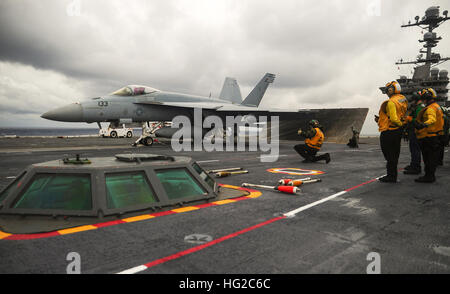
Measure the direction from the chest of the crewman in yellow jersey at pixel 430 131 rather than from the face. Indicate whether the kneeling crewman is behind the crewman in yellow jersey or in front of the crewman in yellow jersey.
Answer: in front

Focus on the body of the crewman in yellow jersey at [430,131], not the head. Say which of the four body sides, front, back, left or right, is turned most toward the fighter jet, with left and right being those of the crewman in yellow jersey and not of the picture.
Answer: front

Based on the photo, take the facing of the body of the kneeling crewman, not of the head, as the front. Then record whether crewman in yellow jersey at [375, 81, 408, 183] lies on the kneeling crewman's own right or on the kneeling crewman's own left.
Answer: on the kneeling crewman's own left

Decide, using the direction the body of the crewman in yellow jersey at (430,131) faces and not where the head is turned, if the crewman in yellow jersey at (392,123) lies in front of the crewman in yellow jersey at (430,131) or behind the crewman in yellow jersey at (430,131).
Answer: in front

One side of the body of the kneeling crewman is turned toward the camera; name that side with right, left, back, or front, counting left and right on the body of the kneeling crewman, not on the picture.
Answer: left

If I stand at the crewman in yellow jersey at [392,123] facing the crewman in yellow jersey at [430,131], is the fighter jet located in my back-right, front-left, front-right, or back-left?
back-left

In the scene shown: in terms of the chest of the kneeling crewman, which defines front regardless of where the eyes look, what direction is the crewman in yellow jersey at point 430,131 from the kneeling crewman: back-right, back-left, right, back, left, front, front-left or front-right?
back-left

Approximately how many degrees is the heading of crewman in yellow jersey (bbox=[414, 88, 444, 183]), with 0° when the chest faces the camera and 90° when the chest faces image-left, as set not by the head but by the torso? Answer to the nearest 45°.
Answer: approximately 90°

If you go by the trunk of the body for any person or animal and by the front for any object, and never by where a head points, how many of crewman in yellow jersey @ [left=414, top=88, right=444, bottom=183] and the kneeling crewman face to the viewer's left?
2
